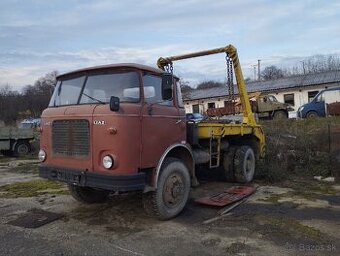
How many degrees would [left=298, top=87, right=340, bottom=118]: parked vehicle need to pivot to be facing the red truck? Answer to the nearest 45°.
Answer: approximately 90° to its left

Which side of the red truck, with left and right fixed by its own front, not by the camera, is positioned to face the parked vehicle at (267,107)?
back

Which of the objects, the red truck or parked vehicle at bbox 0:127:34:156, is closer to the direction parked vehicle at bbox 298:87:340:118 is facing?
the parked vehicle

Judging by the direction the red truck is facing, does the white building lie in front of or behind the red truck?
behind

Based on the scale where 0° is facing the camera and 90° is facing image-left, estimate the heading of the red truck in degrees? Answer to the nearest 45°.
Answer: approximately 45°

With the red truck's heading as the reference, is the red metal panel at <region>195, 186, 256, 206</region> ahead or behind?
behind

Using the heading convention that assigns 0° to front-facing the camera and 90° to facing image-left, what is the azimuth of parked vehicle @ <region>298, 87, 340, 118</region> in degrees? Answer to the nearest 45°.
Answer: approximately 90°

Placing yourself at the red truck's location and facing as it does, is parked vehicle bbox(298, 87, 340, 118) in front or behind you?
behind

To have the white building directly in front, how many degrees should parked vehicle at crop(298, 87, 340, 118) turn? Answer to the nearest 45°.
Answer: approximately 90° to its right

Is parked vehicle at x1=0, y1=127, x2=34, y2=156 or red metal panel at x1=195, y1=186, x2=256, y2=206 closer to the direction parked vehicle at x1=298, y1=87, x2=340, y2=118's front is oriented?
the parked vehicle

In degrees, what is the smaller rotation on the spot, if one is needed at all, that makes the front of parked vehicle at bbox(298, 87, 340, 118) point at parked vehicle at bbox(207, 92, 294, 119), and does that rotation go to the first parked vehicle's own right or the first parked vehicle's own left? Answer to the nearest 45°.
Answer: approximately 45° to the first parked vehicle's own right

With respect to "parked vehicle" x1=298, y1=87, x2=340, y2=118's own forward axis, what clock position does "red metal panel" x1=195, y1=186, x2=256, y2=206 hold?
The red metal panel is roughly at 9 o'clock from the parked vehicle.

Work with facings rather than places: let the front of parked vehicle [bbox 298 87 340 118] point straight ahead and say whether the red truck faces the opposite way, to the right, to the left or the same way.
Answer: to the left
